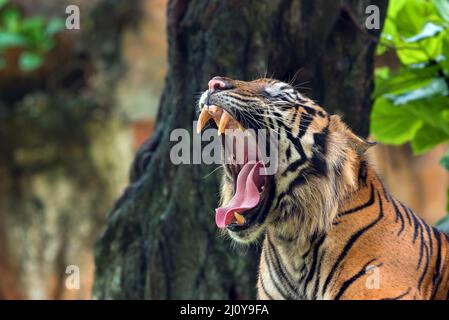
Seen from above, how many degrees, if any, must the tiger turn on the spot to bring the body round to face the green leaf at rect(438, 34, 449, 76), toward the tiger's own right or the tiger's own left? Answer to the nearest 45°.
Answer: approximately 135° to the tiger's own right

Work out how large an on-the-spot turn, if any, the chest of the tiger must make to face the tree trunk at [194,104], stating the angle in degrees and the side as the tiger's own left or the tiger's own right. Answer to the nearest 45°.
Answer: approximately 45° to the tiger's own right

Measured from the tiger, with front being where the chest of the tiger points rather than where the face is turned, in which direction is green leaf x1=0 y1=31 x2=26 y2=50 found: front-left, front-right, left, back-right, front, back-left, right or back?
front-right

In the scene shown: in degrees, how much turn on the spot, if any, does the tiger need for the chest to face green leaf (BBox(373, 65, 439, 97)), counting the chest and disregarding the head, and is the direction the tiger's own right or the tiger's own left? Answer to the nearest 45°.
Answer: approximately 90° to the tiger's own right

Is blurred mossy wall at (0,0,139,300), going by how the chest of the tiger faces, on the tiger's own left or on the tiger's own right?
on the tiger's own right

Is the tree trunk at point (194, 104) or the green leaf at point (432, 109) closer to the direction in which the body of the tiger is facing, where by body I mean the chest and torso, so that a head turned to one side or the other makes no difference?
the tree trunk

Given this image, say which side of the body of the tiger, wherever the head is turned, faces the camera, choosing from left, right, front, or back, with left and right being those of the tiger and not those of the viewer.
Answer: left

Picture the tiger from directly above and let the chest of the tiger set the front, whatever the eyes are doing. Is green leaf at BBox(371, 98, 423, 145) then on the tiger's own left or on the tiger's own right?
on the tiger's own right

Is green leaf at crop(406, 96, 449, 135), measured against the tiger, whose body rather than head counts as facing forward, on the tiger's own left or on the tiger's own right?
on the tiger's own right

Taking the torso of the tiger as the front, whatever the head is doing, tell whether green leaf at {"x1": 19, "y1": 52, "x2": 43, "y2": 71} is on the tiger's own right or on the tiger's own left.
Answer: on the tiger's own right
